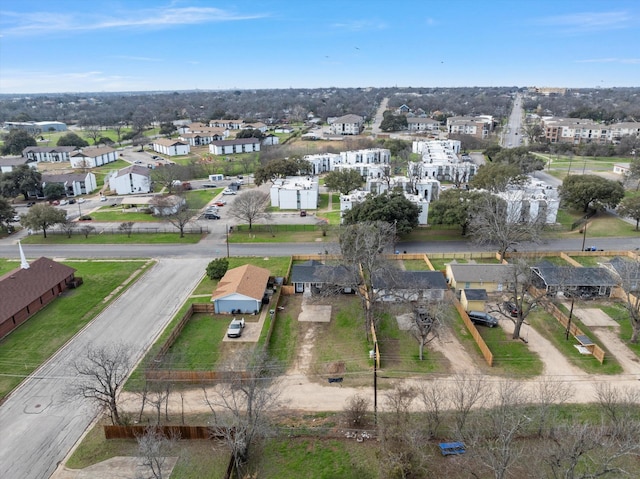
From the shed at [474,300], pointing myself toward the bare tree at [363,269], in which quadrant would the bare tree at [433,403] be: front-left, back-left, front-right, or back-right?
front-left

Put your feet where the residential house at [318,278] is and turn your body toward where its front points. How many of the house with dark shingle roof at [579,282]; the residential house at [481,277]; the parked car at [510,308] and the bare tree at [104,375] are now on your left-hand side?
3

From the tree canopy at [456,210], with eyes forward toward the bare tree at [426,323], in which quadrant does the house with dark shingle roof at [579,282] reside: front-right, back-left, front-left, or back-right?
front-left

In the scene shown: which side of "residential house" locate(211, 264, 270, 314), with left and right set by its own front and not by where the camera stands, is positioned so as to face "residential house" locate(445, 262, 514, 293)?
left

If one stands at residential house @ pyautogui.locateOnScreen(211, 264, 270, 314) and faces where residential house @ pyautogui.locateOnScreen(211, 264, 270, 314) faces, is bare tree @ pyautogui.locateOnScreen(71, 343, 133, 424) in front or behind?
in front

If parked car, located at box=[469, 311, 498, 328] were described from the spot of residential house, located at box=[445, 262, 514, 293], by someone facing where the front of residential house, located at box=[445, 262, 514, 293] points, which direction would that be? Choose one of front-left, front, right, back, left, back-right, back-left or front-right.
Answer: front

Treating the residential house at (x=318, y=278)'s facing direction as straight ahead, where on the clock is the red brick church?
The red brick church is roughly at 3 o'clock from the residential house.

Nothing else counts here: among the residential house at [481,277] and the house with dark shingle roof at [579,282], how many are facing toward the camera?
2

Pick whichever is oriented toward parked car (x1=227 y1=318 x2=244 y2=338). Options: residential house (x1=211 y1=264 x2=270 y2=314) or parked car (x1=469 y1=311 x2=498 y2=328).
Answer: the residential house

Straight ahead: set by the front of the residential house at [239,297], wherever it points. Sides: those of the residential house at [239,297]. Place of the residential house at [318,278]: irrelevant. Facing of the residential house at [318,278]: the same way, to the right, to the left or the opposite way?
the same way

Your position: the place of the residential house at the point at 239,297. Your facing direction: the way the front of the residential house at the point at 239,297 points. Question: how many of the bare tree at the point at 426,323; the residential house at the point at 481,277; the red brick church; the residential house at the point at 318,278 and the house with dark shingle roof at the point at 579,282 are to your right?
1

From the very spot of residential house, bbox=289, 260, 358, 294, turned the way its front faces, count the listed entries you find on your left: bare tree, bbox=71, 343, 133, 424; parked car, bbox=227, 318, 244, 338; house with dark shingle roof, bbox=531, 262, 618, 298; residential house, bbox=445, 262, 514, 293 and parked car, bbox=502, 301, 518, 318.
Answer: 3

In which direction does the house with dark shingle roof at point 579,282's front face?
toward the camera

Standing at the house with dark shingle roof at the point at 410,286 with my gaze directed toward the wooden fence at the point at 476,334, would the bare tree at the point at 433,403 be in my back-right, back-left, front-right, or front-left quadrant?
front-right
